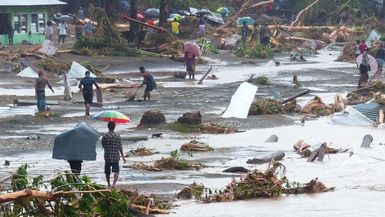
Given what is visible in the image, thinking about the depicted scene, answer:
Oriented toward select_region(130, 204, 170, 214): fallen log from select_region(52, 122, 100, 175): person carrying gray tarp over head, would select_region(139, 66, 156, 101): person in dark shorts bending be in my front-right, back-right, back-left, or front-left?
back-left

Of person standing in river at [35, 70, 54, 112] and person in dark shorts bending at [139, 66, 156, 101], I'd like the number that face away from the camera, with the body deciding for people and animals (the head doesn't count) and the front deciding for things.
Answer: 1

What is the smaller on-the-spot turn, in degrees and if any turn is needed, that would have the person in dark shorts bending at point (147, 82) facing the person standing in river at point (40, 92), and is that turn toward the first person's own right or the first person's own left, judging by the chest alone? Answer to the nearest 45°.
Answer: approximately 45° to the first person's own left

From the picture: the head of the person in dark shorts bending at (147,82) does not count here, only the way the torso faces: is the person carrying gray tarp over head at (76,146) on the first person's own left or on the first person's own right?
on the first person's own left
